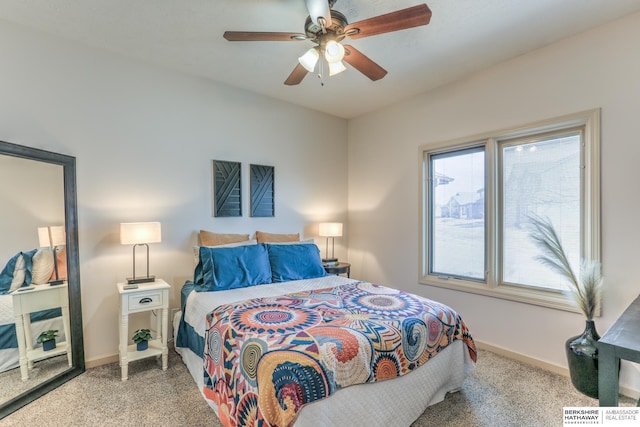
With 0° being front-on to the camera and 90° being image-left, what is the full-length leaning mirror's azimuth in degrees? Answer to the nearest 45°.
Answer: approximately 315°

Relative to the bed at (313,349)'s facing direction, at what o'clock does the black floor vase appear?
The black floor vase is roughly at 10 o'clock from the bed.

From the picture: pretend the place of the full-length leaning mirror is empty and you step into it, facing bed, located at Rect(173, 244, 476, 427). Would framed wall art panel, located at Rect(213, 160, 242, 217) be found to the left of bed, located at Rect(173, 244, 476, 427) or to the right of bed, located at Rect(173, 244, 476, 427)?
left

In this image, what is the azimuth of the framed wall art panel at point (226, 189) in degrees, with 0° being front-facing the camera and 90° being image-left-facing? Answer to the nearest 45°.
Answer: approximately 315°

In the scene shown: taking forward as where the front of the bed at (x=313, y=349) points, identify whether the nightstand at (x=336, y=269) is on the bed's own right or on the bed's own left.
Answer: on the bed's own left

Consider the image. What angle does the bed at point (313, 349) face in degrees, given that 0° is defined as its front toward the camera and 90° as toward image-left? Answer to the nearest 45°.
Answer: approximately 315°

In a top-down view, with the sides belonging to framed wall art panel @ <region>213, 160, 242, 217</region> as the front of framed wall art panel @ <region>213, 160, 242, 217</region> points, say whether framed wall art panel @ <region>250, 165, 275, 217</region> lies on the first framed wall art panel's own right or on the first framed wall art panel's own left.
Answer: on the first framed wall art panel's own left

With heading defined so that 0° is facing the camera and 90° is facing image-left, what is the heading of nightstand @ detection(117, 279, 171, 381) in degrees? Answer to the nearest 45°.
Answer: approximately 0°
